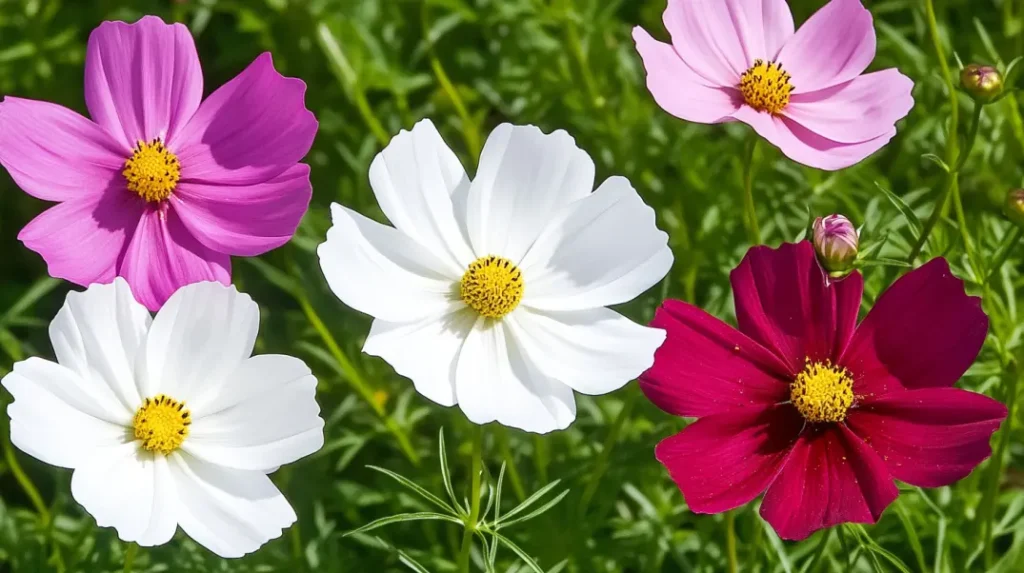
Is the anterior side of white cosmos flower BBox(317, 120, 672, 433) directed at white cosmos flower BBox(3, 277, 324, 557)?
no

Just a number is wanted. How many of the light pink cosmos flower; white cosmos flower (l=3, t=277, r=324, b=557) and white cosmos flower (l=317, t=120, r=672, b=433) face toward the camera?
3

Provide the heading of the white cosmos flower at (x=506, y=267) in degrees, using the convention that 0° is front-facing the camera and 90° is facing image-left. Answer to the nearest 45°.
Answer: approximately 0°

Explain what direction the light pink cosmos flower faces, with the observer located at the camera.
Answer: facing the viewer

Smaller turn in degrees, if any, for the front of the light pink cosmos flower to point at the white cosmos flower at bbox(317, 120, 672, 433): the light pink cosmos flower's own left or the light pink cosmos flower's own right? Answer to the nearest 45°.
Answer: approximately 45° to the light pink cosmos flower's own right

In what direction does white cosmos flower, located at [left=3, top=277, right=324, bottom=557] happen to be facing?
toward the camera

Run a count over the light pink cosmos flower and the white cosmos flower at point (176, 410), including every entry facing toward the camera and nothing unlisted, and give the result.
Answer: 2

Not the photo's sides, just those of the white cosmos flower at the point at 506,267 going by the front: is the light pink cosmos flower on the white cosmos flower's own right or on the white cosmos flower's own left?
on the white cosmos flower's own left

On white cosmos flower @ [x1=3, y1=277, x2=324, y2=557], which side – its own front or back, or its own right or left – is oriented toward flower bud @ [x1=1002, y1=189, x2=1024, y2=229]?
left

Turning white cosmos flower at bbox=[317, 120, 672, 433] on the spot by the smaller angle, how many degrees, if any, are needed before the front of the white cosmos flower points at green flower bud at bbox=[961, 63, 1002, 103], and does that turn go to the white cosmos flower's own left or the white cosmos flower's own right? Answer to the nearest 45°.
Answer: approximately 90° to the white cosmos flower's own left

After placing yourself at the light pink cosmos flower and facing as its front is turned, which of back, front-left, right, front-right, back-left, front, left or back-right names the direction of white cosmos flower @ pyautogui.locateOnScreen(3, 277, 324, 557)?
front-right
